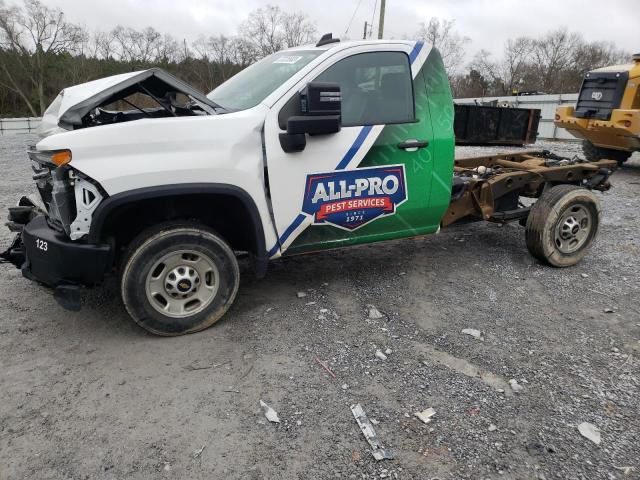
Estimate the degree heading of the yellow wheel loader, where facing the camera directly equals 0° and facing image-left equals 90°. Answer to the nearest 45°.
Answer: approximately 225°

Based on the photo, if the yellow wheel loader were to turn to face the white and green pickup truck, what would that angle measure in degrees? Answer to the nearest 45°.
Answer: approximately 135° to its right

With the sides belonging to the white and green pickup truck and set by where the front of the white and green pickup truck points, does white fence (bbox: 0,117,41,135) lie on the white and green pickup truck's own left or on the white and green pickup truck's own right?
on the white and green pickup truck's own right

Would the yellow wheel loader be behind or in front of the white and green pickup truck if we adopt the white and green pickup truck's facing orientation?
behind

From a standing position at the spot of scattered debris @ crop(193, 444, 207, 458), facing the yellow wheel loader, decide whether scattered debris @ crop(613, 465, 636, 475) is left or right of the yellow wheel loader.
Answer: right

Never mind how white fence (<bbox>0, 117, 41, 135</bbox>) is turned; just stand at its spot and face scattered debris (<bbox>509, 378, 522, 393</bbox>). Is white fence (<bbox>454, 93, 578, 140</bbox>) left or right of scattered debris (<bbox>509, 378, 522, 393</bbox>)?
left

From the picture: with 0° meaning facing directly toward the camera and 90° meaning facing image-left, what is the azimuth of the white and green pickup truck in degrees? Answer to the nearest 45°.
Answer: approximately 45°

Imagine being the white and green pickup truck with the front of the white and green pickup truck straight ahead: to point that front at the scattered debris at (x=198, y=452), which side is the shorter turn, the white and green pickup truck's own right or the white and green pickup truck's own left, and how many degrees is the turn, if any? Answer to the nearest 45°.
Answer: approximately 45° to the white and green pickup truck's own left

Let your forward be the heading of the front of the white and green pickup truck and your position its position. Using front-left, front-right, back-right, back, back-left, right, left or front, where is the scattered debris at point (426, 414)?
left

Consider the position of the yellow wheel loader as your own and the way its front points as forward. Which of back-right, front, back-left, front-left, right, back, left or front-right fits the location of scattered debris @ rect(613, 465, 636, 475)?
back-right
